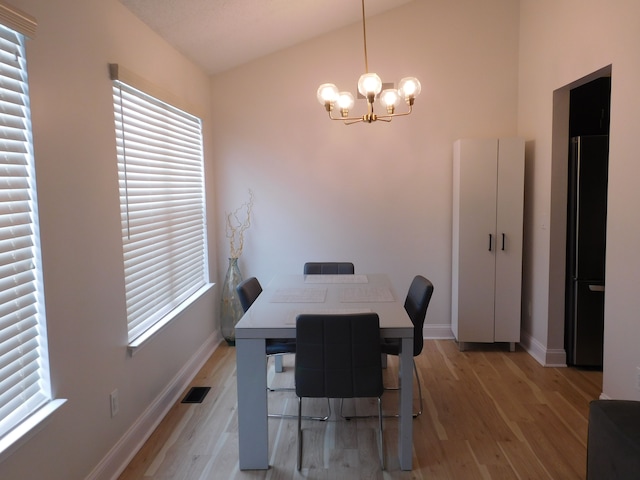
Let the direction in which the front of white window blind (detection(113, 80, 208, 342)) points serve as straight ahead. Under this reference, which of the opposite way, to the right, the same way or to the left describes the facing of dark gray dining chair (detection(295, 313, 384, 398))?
to the left

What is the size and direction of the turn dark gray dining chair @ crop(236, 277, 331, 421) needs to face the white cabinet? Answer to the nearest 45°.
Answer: approximately 45° to its left

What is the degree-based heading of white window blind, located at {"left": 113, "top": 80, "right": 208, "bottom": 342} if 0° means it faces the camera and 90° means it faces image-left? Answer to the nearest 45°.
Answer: approximately 315°

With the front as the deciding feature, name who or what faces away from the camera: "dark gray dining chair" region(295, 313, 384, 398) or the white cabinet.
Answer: the dark gray dining chair

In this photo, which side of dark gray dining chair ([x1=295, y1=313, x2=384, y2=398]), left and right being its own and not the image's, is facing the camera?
back

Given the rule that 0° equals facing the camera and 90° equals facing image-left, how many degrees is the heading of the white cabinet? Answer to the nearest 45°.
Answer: approximately 0°

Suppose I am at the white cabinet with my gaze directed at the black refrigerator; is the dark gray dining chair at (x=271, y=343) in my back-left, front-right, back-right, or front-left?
back-right

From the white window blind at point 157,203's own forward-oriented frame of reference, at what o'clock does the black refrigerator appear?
The black refrigerator is roughly at 11 o'clock from the white window blind.

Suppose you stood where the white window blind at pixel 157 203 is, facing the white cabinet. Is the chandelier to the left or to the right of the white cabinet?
right

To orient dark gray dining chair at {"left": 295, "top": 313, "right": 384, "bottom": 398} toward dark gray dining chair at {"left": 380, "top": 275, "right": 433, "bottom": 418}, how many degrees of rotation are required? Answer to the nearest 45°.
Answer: approximately 45° to its right

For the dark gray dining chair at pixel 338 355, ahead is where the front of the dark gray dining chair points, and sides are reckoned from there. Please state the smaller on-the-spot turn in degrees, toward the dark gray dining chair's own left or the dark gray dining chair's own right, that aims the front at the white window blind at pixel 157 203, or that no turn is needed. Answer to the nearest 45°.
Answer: approximately 45° to the dark gray dining chair's own left

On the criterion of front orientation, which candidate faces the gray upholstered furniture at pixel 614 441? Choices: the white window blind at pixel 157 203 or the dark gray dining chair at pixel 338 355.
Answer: the white window blind
